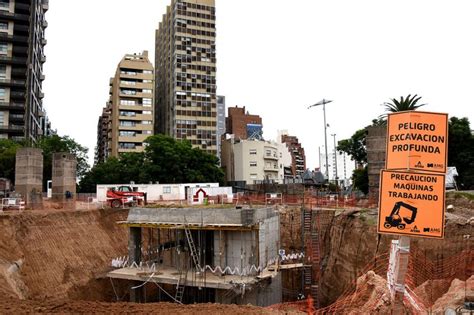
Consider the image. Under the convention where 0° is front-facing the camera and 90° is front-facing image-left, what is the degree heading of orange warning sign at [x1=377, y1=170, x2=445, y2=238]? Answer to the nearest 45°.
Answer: approximately 0°

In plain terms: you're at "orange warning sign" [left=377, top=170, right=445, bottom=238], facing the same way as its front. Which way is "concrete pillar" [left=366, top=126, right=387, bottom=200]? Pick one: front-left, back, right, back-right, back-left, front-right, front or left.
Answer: back

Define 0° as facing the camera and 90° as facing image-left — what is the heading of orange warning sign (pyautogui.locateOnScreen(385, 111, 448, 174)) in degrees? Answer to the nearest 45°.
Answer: approximately 0°

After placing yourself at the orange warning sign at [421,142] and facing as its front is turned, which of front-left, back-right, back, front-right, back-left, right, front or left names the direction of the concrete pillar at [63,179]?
back-right

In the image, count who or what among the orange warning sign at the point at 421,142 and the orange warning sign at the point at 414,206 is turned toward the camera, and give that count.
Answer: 2

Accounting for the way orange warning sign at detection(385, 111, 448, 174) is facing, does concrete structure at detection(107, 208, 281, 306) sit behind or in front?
behind

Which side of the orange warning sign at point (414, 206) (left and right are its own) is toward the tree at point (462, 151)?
back

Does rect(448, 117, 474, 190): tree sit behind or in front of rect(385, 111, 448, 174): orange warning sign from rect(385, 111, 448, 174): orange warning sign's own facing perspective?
behind

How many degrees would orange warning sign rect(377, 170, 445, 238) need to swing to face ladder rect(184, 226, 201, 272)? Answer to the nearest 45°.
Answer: approximately 135° to its right
